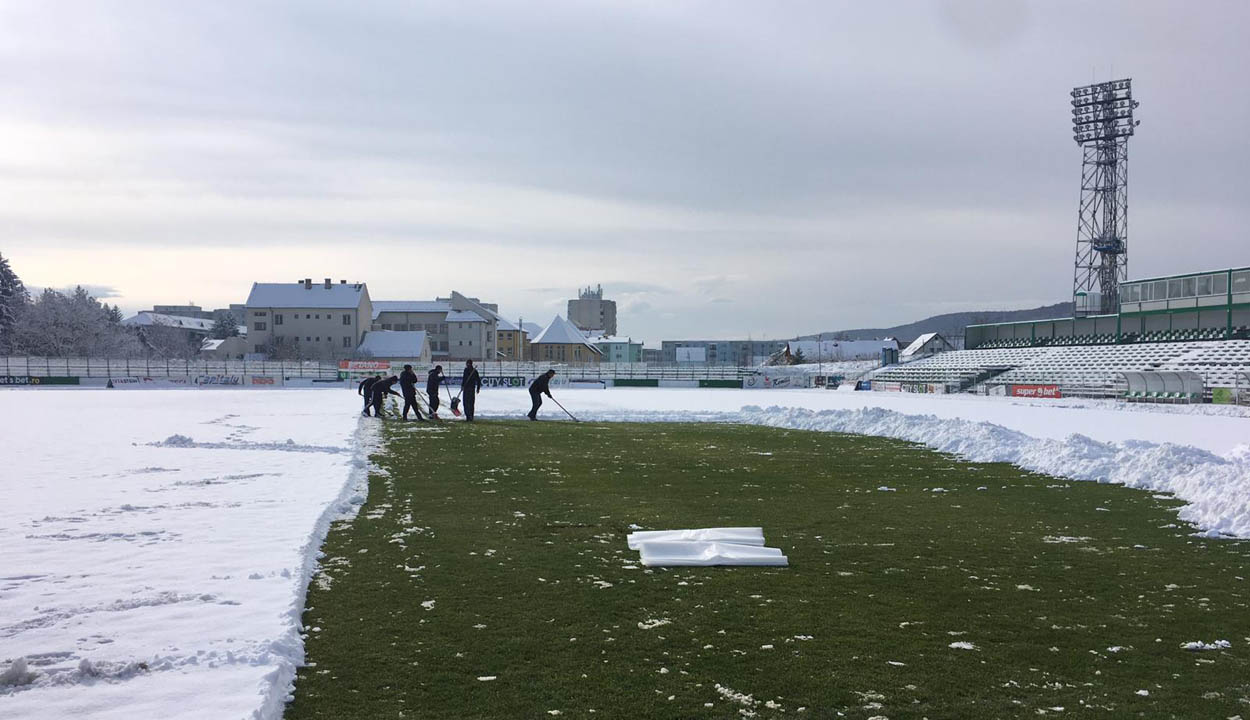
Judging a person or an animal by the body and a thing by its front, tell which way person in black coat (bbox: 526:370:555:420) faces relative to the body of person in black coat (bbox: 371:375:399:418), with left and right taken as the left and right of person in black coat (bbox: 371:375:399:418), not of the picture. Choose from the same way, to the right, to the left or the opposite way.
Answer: the same way

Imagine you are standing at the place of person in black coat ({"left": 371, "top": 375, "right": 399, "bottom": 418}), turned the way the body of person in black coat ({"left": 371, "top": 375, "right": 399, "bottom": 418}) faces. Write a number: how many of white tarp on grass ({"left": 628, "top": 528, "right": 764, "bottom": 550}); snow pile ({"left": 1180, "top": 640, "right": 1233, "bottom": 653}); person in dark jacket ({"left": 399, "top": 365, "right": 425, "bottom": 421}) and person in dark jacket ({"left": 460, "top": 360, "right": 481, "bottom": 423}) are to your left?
0

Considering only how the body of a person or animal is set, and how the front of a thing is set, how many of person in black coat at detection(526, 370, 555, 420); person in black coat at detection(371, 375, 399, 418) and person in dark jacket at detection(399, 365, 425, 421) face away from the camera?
0

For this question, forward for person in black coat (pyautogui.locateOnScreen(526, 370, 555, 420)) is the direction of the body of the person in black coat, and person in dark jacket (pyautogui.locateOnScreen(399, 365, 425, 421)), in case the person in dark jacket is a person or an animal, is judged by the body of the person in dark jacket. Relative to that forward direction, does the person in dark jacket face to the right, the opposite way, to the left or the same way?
the same way

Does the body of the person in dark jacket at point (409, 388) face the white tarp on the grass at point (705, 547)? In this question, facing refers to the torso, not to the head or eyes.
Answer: no

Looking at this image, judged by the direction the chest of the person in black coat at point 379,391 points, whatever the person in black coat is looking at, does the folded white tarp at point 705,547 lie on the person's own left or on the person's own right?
on the person's own right

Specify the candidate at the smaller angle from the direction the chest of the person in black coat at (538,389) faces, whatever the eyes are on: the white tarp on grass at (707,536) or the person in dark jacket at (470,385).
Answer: the white tarp on grass

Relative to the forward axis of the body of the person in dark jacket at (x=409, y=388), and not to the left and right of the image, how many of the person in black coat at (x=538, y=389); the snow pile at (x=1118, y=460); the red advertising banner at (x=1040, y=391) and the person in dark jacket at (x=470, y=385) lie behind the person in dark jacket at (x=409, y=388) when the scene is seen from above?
0

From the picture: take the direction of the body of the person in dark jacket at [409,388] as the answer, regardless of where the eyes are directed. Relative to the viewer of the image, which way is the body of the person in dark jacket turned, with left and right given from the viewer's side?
facing to the right of the viewer

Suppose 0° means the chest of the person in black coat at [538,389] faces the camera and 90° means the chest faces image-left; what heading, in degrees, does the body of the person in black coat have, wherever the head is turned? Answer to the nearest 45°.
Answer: approximately 270°
